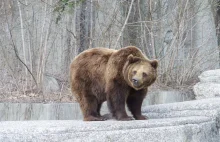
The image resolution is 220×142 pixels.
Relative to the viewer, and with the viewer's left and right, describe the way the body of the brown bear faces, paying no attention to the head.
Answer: facing the viewer and to the right of the viewer
